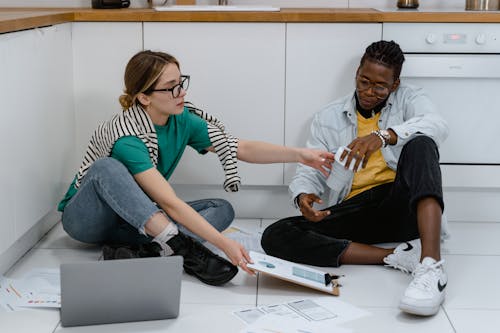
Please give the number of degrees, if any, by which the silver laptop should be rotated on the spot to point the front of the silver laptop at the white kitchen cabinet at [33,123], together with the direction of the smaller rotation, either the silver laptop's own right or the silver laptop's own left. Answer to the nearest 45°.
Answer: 0° — it already faces it

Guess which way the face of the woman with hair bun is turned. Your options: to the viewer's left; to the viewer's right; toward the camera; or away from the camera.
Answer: to the viewer's right

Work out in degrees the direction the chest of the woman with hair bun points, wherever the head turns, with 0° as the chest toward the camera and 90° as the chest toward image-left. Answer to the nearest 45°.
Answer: approximately 315°

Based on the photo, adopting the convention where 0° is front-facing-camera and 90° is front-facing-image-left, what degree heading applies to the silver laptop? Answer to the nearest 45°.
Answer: approximately 180°

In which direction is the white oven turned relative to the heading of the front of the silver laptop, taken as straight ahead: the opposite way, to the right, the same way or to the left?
the opposite way

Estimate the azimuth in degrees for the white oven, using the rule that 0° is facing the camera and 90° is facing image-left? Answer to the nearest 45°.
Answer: approximately 0°

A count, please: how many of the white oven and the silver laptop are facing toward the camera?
1
